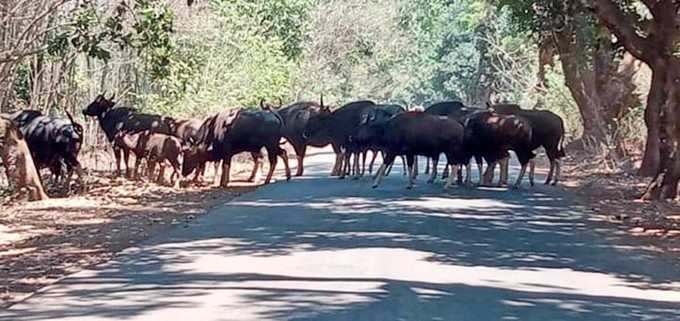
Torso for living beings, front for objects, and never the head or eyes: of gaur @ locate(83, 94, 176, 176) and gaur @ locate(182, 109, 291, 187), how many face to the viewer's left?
2

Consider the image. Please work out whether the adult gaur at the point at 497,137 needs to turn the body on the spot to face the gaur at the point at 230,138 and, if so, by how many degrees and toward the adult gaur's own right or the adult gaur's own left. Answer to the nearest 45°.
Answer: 0° — it already faces it

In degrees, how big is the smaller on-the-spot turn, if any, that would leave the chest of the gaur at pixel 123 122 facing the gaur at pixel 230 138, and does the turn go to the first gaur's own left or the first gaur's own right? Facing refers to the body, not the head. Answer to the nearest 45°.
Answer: approximately 135° to the first gaur's own left

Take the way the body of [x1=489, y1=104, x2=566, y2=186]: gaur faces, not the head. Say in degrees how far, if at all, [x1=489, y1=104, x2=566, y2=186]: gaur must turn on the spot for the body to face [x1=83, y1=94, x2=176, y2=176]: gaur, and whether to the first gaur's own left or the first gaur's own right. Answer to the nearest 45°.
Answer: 0° — it already faces it

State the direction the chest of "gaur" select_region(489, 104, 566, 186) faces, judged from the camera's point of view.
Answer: to the viewer's left

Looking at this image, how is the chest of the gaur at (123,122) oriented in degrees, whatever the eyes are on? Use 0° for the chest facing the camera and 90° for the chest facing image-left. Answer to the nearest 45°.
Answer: approximately 90°

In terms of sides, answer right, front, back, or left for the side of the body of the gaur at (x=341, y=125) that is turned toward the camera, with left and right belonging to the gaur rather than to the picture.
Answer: left

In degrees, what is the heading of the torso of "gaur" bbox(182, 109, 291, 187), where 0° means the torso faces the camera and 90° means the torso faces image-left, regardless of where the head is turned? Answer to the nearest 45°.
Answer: approximately 90°

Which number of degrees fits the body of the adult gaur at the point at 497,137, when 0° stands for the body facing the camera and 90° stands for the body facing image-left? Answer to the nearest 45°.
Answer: approximately 90°

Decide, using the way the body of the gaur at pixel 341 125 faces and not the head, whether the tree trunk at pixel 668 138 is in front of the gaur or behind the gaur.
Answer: behind
